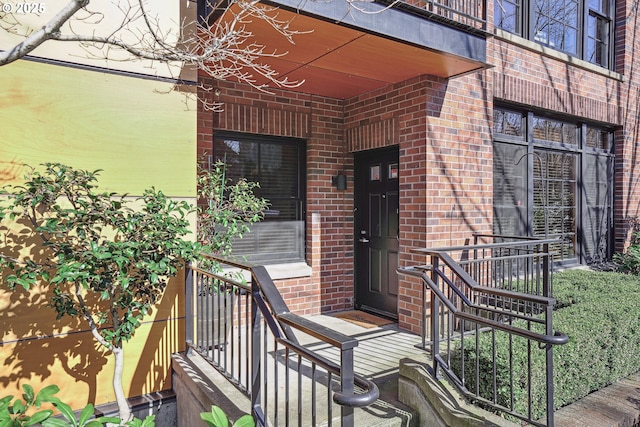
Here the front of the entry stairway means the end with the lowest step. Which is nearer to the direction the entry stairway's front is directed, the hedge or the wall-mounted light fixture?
the hedge

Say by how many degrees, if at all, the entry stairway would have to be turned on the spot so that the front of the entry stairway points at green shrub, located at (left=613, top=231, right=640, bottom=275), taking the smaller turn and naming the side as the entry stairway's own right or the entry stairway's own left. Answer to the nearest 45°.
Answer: approximately 90° to the entry stairway's own left

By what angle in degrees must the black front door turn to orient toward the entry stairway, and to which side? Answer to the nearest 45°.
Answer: approximately 45° to its left

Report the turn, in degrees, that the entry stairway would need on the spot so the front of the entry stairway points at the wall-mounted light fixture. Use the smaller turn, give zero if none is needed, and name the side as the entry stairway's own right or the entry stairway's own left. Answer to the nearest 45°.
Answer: approximately 135° to the entry stairway's own left

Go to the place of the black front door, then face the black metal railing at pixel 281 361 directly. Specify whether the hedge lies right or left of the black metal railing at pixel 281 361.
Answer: left

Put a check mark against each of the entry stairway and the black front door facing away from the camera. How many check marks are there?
0

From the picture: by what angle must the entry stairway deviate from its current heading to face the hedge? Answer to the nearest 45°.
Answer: approximately 90° to its left

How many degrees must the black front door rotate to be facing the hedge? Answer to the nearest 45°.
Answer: approximately 90° to its left

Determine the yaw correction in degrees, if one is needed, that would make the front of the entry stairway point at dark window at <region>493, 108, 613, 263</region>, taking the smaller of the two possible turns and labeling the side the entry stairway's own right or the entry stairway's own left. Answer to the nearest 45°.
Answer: approximately 90° to the entry stairway's own left

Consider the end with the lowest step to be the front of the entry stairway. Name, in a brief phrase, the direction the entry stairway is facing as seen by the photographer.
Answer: facing the viewer and to the right of the viewer

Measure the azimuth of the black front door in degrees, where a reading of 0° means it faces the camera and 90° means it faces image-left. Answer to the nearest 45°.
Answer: approximately 45°

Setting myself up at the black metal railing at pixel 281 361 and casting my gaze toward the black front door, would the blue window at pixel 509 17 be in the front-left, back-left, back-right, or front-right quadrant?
front-right

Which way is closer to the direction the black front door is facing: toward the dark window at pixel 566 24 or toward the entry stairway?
the entry stairway
